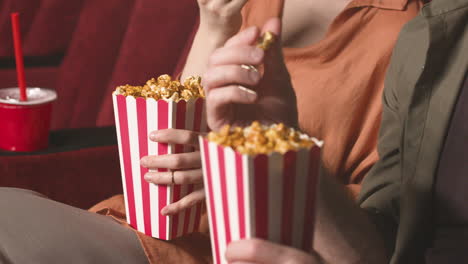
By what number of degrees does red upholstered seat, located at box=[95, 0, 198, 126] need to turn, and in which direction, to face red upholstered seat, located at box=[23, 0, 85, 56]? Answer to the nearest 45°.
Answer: approximately 90° to its right

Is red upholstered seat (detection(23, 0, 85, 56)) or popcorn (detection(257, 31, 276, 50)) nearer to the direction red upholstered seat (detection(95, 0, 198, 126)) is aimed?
the popcorn

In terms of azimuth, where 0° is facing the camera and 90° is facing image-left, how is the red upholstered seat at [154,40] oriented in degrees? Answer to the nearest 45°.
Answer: approximately 45°

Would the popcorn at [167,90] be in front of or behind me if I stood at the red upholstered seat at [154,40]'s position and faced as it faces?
in front

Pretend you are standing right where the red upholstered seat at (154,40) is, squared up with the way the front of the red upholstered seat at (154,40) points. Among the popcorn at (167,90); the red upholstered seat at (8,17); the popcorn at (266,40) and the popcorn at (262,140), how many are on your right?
1

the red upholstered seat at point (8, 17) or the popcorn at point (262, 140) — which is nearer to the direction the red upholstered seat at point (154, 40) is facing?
the popcorn

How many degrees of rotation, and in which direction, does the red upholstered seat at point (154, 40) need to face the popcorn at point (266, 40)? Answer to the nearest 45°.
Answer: approximately 45° to its left

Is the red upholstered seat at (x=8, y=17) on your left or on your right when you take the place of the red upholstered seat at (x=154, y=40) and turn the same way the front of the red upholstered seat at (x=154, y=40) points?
on your right

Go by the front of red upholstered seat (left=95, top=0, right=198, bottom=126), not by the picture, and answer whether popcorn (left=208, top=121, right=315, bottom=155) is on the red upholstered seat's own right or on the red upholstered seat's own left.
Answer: on the red upholstered seat's own left
